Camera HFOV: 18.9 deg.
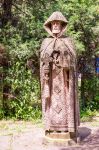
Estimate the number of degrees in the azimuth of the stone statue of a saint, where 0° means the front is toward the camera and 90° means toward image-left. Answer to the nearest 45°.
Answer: approximately 0°
